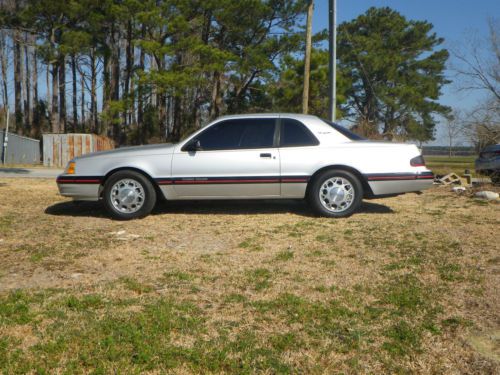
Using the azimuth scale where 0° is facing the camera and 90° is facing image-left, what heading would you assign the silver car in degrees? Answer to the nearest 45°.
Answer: approximately 90°

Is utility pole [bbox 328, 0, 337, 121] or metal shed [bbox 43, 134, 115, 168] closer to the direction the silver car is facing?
the metal shed

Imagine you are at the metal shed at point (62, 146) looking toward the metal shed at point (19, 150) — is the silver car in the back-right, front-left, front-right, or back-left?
back-left

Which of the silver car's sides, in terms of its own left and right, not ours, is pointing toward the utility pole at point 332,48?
right

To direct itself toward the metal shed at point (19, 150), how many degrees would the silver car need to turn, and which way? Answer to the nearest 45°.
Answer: approximately 45° to its right

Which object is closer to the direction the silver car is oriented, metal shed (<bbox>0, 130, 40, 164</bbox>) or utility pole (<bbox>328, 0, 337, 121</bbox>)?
the metal shed

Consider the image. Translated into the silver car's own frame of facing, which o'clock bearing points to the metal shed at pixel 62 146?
The metal shed is roughly at 2 o'clock from the silver car.
